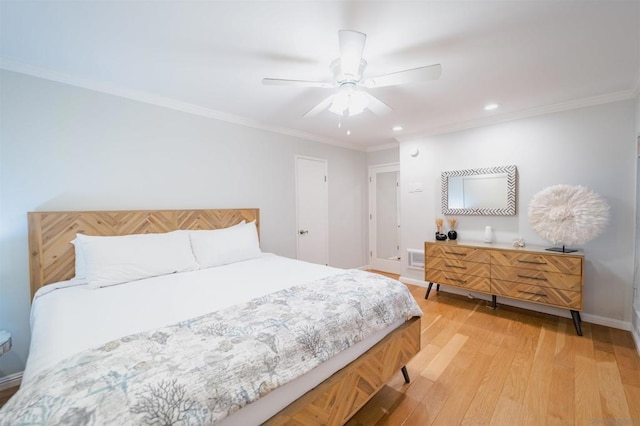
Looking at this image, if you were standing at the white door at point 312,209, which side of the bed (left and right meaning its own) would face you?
left

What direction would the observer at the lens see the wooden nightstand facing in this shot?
facing the viewer and to the right of the viewer

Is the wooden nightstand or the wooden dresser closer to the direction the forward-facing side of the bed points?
the wooden dresser

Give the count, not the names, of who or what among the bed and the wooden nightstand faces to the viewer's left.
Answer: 0

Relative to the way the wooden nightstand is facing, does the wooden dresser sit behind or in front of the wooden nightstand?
in front

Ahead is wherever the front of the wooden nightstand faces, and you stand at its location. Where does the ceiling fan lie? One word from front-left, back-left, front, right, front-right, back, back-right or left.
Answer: front

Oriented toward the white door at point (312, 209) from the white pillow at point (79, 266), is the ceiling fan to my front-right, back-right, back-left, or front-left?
front-right

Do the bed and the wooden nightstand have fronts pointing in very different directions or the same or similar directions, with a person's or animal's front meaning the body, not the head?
same or similar directions
